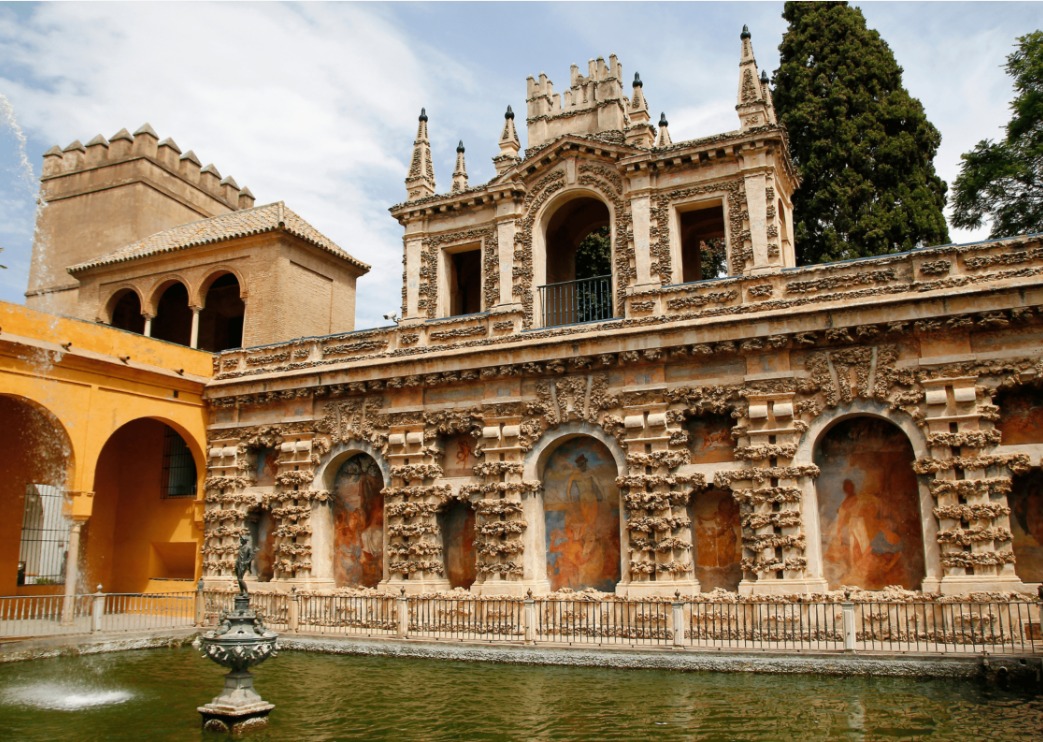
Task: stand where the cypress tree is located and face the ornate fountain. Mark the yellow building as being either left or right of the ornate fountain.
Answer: right

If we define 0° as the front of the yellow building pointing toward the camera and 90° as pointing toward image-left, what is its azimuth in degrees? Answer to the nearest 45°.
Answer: approximately 315°

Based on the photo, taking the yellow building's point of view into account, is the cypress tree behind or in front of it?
in front

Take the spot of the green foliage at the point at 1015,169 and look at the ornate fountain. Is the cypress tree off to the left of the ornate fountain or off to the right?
right

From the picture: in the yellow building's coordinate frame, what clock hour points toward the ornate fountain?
The ornate fountain is roughly at 1 o'clock from the yellow building.

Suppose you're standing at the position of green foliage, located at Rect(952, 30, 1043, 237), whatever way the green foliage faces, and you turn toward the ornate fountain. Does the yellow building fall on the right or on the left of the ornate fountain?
right

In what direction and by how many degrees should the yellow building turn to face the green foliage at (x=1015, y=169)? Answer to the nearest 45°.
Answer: approximately 45° to its left
